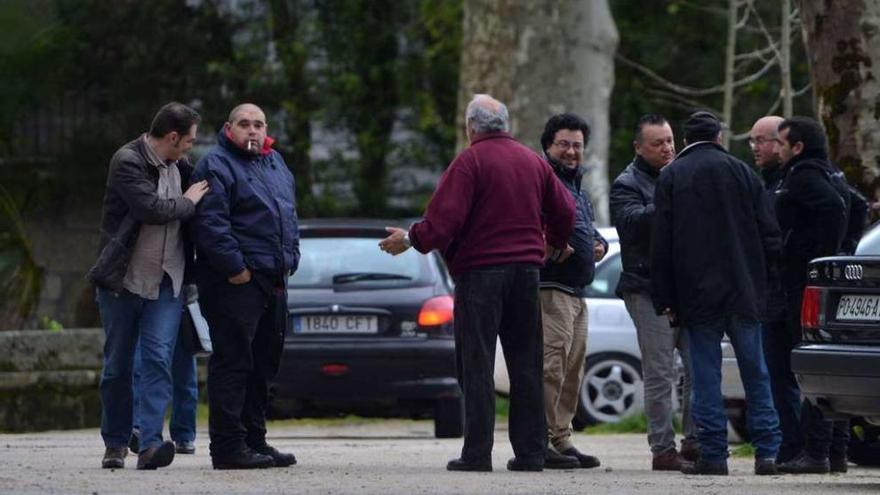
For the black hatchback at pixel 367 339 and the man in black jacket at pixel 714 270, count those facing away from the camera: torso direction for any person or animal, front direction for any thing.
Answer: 2

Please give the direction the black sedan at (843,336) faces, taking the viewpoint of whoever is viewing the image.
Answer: facing away from the viewer

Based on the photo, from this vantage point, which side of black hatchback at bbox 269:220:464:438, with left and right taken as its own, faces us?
back

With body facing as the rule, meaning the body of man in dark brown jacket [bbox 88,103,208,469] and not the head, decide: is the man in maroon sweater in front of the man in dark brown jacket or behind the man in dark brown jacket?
in front

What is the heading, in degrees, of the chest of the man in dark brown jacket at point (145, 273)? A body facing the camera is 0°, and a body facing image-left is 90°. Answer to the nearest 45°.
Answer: approximately 315°

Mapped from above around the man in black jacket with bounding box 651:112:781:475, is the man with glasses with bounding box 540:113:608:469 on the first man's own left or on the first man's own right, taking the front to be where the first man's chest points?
on the first man's own left

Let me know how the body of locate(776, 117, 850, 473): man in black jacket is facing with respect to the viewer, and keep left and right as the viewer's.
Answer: facing to the left of the viewer

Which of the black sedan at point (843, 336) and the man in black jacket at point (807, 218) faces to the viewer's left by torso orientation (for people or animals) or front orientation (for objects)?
the man in black jacket

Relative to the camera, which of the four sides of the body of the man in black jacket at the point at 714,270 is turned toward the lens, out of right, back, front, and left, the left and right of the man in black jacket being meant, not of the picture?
back

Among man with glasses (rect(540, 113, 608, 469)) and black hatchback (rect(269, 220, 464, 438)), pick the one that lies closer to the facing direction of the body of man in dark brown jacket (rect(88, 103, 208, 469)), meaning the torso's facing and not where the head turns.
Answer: the man with glasses
